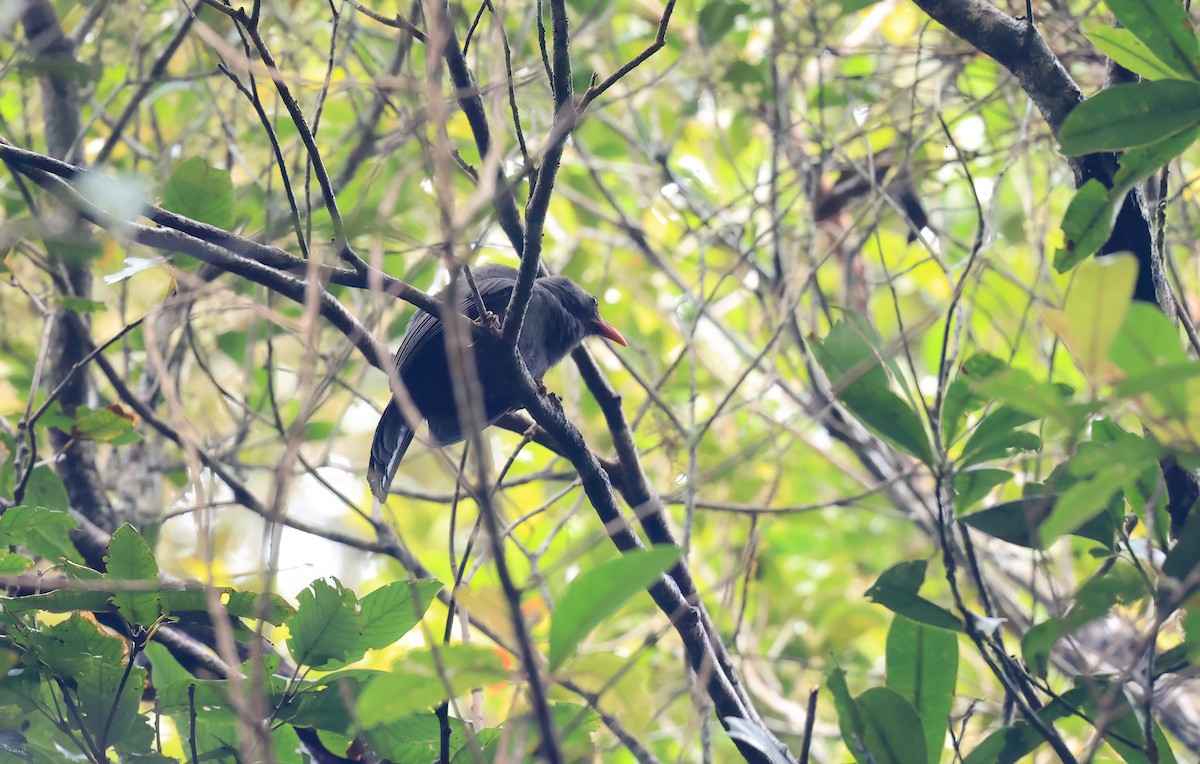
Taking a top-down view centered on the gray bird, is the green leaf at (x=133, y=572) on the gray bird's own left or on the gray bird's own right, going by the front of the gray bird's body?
on the gray bird's own right

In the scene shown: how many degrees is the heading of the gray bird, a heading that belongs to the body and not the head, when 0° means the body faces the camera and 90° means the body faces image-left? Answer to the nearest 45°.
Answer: approximately 270°

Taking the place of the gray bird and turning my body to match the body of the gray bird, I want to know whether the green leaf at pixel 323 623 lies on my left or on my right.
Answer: on my right

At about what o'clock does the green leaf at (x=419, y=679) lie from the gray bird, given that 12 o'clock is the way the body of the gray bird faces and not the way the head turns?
The green leaf is roughly at 3 o'clock from the gray bird.

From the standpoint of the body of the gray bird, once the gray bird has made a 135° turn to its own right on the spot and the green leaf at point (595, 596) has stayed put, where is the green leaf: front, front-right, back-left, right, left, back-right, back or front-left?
front-left
